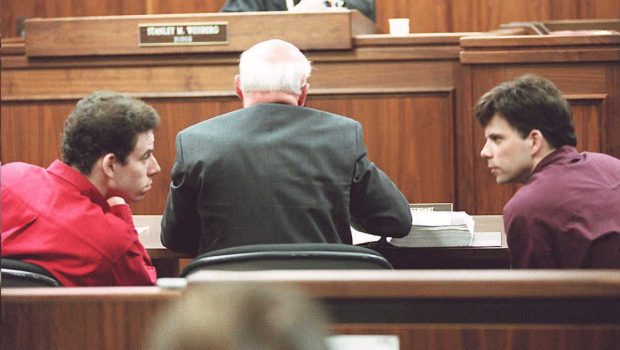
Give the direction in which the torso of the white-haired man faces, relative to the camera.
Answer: away from the camera

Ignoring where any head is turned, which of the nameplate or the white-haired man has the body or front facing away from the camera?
the white-haired man

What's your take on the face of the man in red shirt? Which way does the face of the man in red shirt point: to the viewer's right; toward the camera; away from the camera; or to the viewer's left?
to the viewer's right

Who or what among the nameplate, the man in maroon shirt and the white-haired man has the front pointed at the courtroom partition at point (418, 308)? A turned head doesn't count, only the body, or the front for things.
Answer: the nameplate

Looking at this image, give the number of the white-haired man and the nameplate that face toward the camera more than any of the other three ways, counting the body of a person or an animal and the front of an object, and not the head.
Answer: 1

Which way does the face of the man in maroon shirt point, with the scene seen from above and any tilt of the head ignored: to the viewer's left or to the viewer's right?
to the viewer's left

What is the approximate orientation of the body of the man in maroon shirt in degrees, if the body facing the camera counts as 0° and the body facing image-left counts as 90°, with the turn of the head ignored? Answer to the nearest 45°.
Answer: approximately 135°

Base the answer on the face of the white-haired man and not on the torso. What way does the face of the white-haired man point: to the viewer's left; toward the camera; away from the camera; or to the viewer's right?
away from the camera

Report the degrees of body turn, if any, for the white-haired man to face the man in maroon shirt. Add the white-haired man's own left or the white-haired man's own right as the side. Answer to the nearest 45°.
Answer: approximately 90° to the white-haired man's own right
